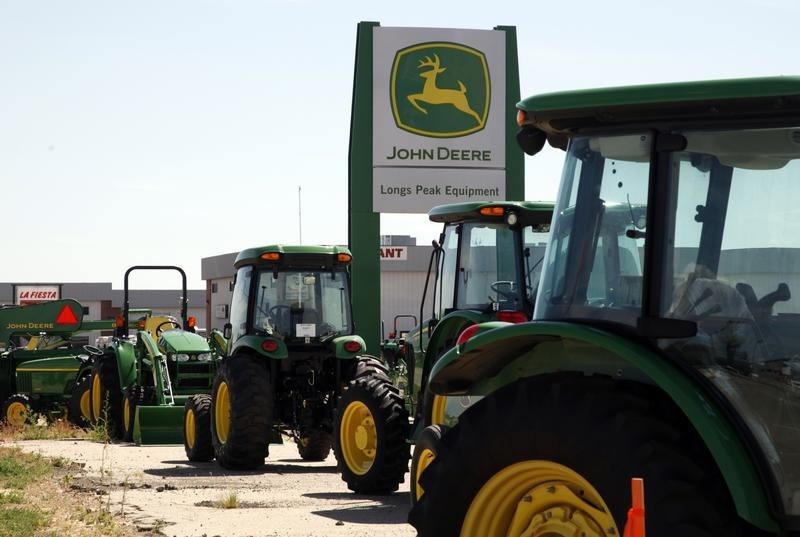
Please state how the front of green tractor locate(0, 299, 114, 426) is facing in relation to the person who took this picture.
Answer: facing to the left of the viewer

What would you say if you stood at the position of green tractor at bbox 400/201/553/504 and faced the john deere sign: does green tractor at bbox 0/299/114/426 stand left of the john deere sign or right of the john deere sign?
left

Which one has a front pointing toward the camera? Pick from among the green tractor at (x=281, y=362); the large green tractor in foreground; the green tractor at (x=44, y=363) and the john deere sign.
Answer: the john deere sign

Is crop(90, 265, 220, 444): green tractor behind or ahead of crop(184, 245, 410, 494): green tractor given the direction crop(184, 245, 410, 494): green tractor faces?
ahead

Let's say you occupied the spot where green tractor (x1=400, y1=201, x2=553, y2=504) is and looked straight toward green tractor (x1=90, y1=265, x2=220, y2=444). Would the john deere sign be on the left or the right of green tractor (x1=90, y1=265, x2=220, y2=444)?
right

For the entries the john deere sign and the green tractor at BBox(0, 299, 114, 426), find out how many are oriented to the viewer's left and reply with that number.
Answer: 1

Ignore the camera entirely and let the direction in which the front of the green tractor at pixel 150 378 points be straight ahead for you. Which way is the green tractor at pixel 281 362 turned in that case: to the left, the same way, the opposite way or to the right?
the opposite way

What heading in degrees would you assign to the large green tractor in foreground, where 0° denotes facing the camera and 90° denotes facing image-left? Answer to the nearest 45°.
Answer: approximately 270°

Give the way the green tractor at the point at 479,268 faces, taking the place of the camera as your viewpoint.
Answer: facing away from the viewer and to the left of the viewer
